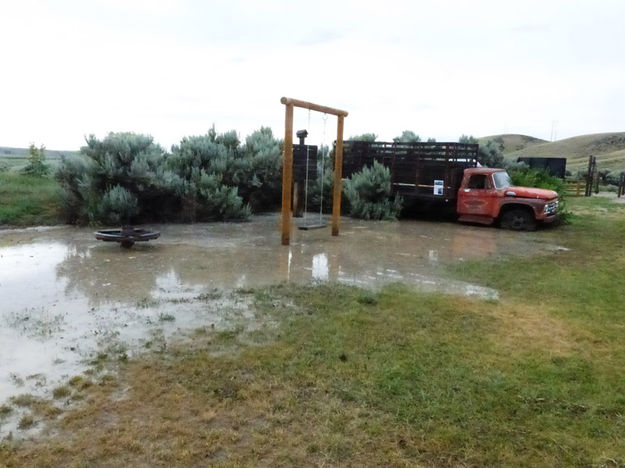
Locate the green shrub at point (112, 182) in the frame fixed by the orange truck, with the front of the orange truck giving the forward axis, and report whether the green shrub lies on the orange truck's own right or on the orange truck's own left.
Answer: on the orange truck's own right

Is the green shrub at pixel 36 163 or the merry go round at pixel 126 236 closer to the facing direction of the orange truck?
the merry go round

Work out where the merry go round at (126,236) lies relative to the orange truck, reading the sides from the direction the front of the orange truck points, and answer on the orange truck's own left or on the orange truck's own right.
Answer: on the orange truck's own right

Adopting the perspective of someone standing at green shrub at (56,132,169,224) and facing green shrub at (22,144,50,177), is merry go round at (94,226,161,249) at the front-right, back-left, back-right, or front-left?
back-left

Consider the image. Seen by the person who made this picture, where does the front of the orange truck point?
facing the viewer and to the right of the viewer
